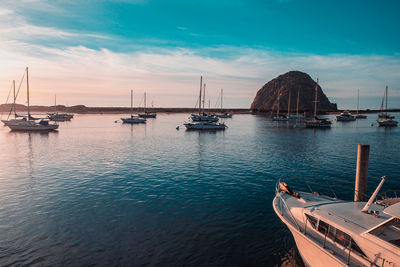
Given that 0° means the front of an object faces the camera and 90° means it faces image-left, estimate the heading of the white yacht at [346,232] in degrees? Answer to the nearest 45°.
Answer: approximately 135°

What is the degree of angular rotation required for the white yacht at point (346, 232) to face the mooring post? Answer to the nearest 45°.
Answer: approximately 45° to its right
